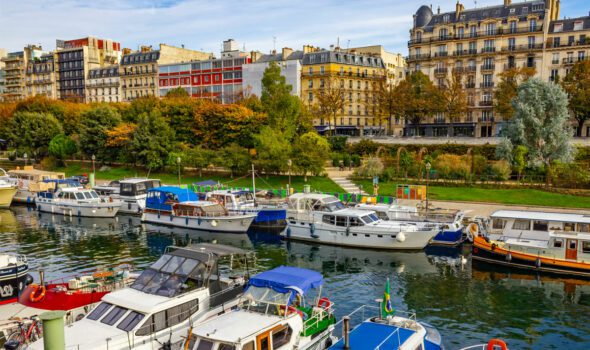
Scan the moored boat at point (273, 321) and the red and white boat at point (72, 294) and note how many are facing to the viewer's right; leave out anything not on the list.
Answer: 0

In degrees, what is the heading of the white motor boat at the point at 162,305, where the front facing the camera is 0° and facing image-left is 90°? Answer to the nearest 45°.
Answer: approximately 45°

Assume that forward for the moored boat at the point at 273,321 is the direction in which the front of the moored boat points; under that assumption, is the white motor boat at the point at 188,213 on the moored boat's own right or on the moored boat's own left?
on the moored boat's own right

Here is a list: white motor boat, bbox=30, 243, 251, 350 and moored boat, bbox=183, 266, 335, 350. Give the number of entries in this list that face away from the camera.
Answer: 0

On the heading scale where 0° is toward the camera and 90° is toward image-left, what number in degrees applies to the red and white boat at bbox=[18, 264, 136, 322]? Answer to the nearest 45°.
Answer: approximately 45°

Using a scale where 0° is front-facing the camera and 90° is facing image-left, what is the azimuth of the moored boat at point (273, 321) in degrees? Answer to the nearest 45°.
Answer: approximately 45°

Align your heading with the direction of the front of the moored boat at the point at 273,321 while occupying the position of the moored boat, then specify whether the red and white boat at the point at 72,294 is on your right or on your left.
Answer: on your right

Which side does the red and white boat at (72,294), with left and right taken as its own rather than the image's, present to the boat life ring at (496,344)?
left

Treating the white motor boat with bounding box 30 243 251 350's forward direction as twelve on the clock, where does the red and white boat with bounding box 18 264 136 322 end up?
The red and white boat is roughly at 3 o'clock from the white motor boat.
